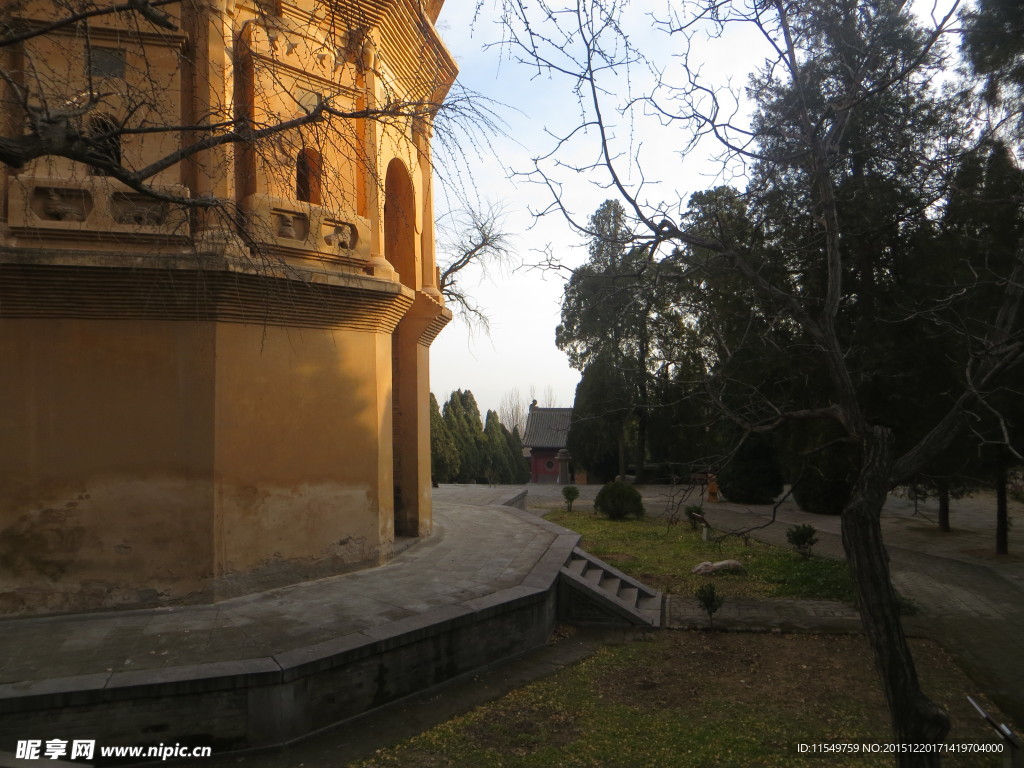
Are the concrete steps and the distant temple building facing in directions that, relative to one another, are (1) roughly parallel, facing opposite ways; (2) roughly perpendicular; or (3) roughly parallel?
roughly perpendicular

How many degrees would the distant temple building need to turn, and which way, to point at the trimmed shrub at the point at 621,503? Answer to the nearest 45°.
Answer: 0° — it already faces it

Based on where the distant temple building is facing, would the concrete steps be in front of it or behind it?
in front

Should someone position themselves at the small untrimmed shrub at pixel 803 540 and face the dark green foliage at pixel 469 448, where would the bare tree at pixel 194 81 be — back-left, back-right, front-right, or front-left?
back-left

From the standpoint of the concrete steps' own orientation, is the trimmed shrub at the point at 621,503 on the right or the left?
on its left

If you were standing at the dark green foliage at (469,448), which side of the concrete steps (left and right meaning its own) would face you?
left

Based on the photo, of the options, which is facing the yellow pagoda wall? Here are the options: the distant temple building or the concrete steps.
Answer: the distant temple building

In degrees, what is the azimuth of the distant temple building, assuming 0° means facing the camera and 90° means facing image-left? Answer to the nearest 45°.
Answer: approximately 0°

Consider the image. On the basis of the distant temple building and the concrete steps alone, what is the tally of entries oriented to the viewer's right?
1

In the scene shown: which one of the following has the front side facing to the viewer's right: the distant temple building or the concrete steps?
the concrete steps

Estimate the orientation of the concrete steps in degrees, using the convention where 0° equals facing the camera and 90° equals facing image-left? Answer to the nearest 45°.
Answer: approximately 270°
